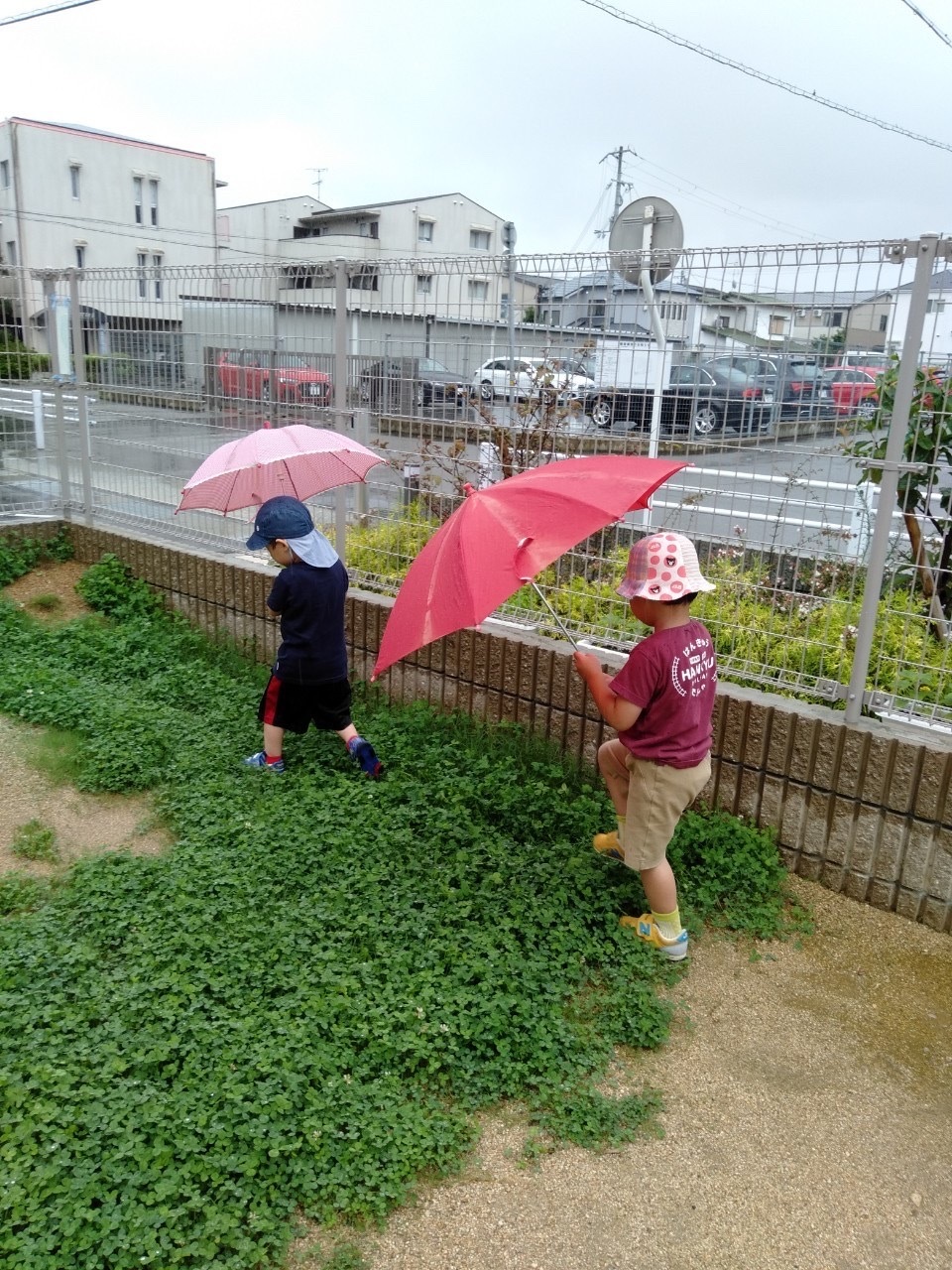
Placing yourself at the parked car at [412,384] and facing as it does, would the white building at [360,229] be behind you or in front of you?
behind

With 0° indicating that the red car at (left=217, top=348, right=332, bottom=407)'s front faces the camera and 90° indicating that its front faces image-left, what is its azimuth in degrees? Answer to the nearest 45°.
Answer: approximately 315°

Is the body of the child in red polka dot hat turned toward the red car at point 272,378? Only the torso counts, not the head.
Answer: yes

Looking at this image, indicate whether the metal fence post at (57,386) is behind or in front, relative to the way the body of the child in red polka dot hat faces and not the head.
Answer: in front

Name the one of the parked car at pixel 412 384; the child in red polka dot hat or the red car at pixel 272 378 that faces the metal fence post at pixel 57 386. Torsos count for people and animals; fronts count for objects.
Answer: the child in red polka dot hat

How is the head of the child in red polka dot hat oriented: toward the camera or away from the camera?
away from the camera

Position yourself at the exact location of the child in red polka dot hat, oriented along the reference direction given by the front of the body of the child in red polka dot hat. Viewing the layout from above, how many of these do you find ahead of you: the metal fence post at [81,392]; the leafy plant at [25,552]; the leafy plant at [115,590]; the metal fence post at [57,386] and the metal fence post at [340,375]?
5

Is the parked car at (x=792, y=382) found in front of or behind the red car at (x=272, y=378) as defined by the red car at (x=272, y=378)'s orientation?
in front

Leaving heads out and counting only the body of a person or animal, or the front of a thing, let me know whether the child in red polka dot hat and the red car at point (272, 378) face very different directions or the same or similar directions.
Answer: very different directions

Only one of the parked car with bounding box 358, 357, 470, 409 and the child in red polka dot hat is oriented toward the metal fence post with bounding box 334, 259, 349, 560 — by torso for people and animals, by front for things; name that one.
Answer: the child in red polka dot hat

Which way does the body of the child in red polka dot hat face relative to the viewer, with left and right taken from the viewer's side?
facing away from the viewer and to the left of the viewer
